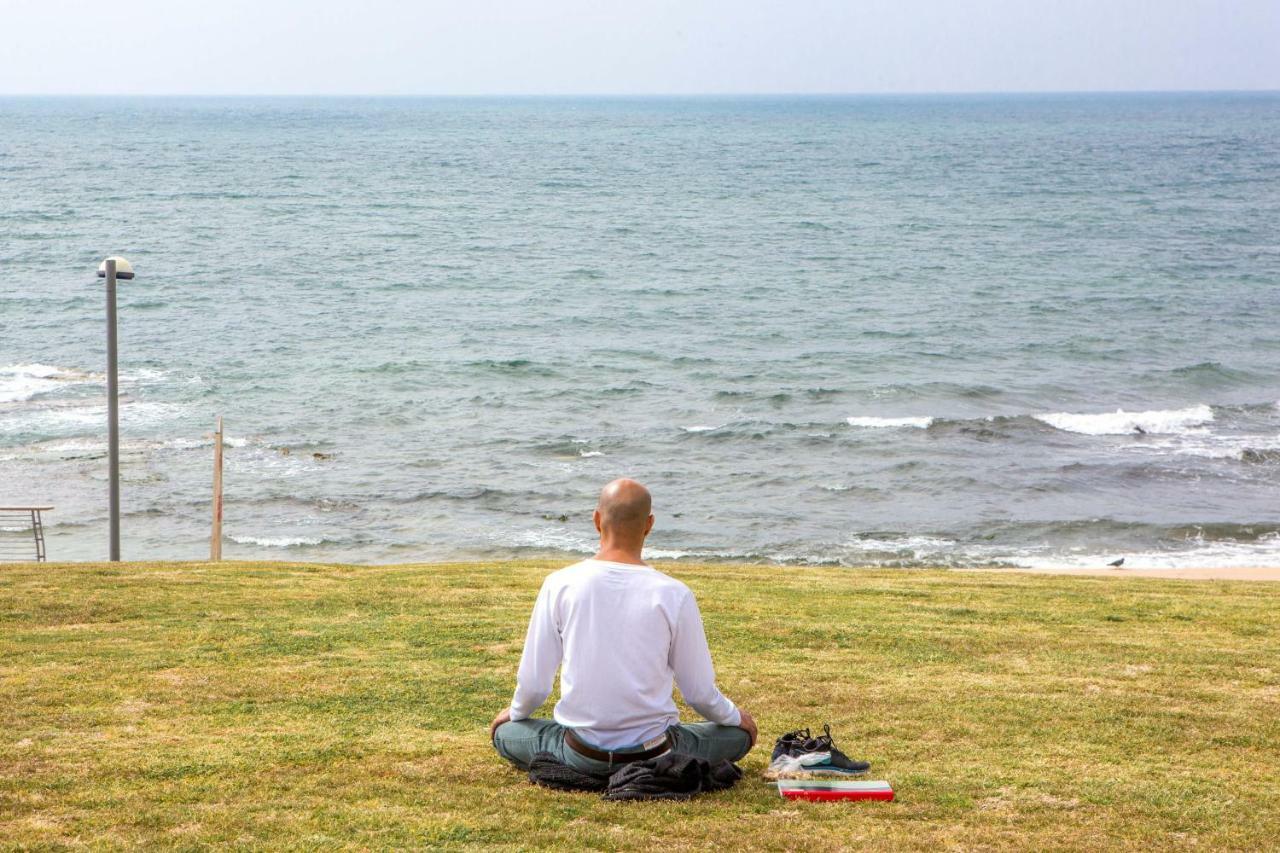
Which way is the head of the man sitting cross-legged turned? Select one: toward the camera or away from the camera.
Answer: away from the camera

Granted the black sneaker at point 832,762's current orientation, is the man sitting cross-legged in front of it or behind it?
behind

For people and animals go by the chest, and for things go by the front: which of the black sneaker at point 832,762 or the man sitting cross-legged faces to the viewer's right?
the black sneaker

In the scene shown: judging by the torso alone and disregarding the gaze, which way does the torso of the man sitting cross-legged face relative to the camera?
away from the camera

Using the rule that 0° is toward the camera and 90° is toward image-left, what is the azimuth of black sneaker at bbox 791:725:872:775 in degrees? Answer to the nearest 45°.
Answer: approximately 270°

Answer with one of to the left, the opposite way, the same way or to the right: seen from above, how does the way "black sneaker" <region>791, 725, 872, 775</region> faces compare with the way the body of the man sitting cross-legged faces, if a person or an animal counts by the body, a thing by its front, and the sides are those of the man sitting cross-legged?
to the right

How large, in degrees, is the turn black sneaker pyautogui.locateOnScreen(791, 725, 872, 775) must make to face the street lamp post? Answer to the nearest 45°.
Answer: approximately 135° to its left

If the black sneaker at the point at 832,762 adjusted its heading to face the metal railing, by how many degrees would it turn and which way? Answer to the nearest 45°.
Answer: approximately 135° to its left

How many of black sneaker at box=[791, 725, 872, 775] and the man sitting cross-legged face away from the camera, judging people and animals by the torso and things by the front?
1
